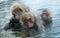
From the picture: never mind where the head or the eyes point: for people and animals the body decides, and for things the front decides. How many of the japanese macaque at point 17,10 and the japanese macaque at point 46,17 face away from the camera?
0

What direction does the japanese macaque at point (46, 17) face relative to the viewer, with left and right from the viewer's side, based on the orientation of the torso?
facing the viewer and to the left of the viewer

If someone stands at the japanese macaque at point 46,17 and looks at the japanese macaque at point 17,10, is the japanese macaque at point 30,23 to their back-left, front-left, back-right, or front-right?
front-left
